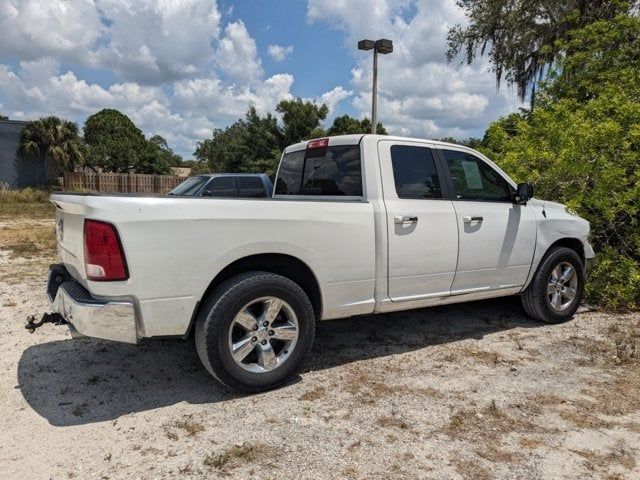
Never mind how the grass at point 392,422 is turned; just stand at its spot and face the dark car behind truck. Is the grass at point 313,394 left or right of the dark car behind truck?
left

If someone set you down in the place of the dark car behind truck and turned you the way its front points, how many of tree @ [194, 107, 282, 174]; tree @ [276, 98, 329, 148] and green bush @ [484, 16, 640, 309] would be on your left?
1

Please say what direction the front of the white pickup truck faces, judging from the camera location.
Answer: facing away from the viewer and to the right of the viewer

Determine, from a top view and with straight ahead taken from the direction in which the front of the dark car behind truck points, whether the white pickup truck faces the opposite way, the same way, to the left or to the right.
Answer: the opposite way

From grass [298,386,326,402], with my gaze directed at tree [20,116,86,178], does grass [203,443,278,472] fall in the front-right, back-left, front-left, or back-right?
back-left

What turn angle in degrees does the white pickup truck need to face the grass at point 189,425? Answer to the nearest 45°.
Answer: approximately 180°

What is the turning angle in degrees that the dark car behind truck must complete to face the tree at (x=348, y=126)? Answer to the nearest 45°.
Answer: approximately 135° to its right

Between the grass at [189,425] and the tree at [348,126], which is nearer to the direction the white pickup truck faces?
the tree

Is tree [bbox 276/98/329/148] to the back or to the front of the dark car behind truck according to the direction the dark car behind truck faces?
to the back

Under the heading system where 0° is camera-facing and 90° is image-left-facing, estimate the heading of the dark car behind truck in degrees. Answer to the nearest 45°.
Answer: approximately 45°
